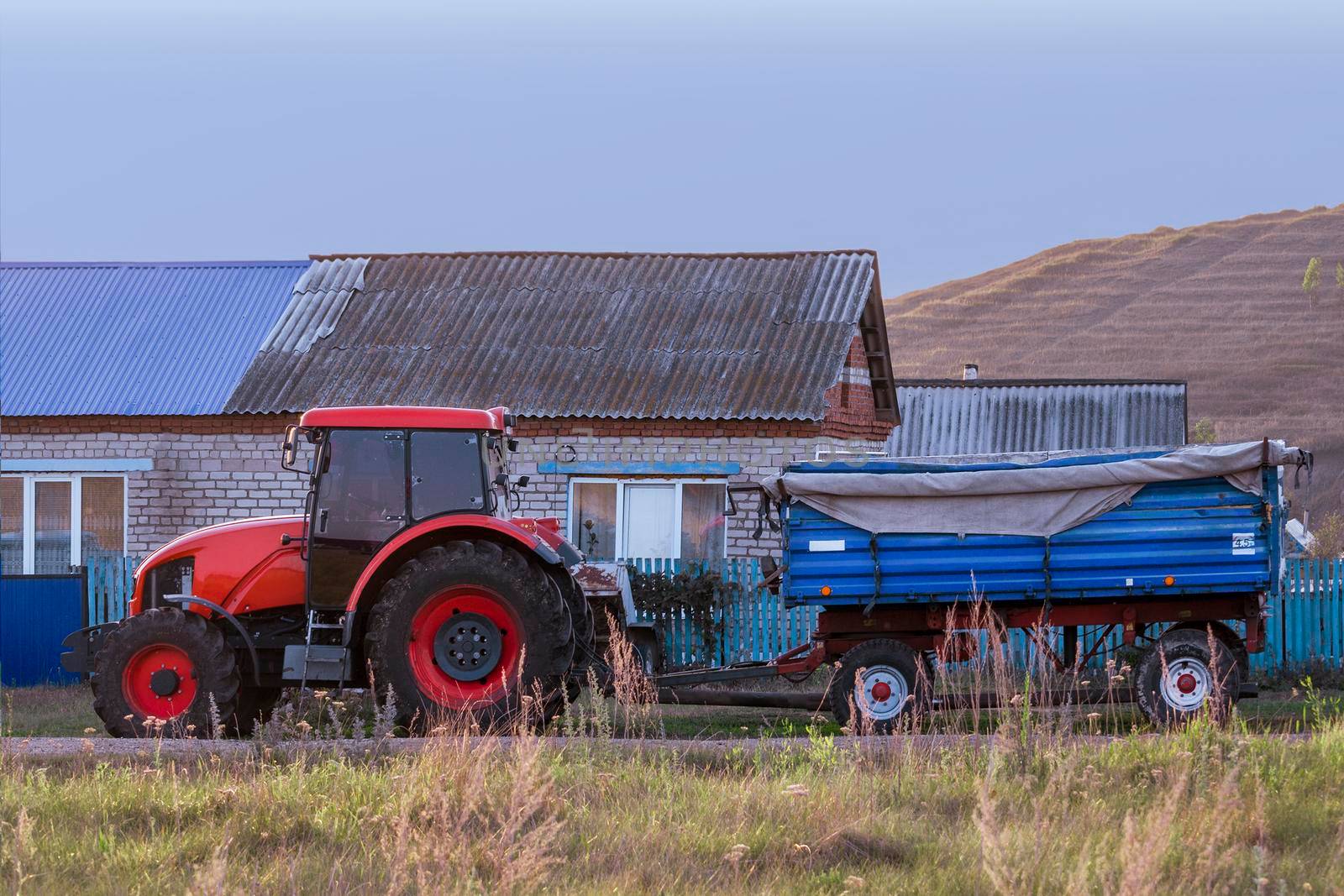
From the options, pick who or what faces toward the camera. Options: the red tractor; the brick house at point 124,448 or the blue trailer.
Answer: the brick house

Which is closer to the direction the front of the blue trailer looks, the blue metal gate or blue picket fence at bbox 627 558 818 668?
the blue metal gate

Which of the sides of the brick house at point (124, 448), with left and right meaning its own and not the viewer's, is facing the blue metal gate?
front

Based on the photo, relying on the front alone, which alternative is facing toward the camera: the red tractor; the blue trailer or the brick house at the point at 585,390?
the brick house

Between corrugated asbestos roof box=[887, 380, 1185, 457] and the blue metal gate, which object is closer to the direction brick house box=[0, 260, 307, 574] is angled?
the blue metal gate

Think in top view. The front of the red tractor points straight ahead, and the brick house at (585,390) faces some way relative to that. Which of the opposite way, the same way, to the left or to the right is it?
to the left

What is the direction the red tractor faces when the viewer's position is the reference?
facing to the left of the viewer

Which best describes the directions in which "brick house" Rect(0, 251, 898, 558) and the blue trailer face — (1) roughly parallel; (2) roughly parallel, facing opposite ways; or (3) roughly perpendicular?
roughly perpendicular

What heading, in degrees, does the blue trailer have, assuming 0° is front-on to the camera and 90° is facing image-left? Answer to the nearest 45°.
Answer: approximately 90°

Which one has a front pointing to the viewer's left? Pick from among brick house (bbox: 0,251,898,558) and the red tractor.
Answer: the red tractor

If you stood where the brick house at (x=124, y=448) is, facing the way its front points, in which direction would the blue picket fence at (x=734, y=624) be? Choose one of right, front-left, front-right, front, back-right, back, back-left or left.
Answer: front-left

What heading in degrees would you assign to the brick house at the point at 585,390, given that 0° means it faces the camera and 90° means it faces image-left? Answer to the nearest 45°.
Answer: approximately 0°
